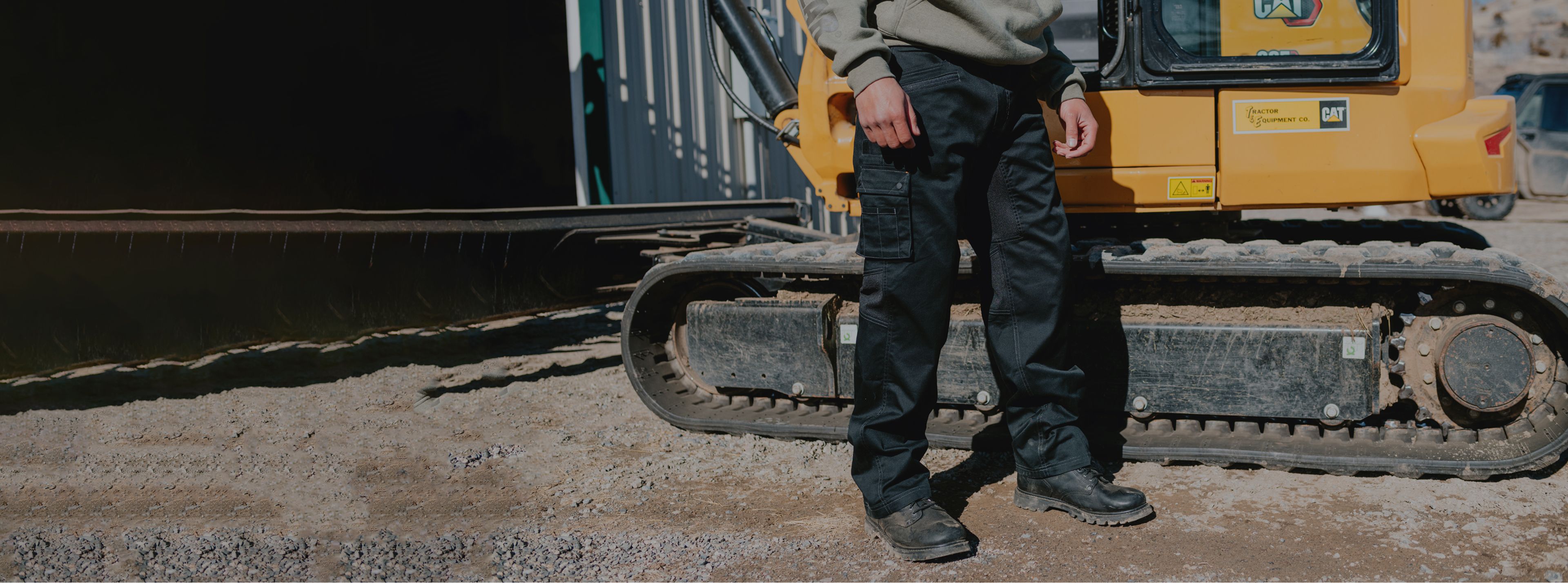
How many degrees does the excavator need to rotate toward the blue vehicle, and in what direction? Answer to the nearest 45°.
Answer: approximately 90° to its right

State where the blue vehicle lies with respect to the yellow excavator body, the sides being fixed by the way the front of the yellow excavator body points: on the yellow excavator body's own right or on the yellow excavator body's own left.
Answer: on the yellow excavator body's own right

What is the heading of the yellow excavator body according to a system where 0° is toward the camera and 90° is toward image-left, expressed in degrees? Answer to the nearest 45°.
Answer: approximately 90°

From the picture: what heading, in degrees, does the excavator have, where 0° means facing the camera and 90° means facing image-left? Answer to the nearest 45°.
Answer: approximately 90°
